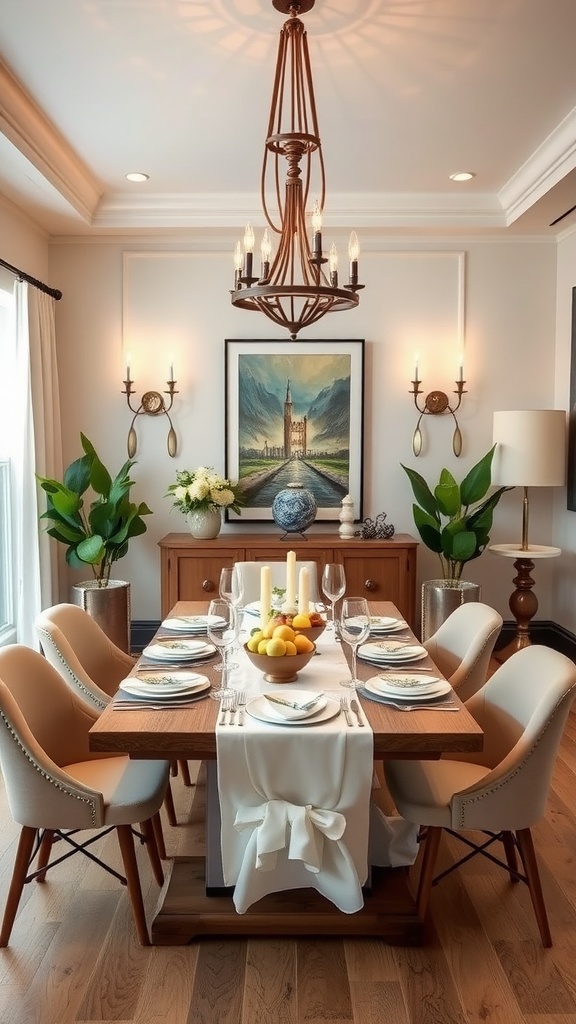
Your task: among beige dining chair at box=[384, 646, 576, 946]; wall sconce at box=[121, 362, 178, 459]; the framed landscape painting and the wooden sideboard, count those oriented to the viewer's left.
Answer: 1

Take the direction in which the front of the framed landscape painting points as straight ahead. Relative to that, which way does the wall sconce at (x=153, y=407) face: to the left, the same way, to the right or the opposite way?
the same way

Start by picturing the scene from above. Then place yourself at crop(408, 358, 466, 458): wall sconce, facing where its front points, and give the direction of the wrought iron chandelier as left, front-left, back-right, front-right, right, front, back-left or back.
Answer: front

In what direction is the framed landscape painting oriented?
toward the camera

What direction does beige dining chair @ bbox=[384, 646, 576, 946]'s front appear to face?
to the viewer's left

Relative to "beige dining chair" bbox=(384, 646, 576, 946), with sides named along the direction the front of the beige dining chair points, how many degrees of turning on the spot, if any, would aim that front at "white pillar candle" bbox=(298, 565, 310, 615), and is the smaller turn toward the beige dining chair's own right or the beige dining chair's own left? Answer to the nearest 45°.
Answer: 0° — it already faces it

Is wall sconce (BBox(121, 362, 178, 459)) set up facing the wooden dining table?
yes

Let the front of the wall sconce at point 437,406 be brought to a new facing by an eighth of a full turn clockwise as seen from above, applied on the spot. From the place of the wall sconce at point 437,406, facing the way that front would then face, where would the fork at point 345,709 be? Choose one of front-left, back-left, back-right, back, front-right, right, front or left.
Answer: front-left

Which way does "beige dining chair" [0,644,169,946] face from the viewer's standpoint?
to the viewer's right

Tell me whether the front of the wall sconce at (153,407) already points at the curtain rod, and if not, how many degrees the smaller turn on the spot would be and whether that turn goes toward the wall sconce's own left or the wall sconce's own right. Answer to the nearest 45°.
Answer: approximately 45° to the wall sconce's own right

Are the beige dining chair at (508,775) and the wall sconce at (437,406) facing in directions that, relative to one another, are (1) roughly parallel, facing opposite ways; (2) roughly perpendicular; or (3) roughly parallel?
roughly perpendicular

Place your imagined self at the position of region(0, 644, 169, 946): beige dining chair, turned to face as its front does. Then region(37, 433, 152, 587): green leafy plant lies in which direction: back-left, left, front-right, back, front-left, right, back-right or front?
left

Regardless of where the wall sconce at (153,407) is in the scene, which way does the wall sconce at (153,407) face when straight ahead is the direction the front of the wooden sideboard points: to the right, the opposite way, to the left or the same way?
the same way

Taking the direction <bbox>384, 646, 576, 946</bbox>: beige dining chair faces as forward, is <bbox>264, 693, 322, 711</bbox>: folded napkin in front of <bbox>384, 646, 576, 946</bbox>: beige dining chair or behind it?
in front

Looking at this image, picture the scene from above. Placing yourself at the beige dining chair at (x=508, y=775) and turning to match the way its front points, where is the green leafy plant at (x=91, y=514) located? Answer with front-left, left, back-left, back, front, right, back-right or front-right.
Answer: front-right

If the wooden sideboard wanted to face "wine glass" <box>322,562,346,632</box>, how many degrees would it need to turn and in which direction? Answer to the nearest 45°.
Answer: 0° — it already faces it

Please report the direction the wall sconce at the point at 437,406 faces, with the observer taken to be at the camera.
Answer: facing the viewer

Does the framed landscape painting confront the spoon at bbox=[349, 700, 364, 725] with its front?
yes

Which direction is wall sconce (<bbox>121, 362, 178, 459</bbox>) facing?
toward the camera
